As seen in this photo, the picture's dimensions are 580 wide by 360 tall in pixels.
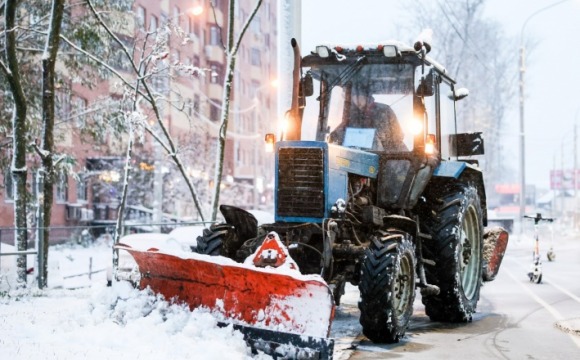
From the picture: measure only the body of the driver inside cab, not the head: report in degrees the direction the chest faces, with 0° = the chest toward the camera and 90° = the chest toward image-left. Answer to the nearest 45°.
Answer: approximately 45°

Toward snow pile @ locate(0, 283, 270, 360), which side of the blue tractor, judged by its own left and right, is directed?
front

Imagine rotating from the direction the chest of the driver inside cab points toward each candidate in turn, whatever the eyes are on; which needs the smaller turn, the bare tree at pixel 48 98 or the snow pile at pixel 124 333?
the snow pile

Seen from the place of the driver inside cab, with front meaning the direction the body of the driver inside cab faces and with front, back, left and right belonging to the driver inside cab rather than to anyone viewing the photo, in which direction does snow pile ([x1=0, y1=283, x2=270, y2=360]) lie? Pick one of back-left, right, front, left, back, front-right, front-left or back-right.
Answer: front

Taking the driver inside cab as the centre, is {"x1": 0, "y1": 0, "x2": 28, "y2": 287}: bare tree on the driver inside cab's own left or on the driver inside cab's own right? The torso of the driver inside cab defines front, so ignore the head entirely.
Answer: on the driver inside cab's own right

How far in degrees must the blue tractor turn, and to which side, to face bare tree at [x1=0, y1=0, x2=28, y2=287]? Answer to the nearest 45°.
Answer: approximately 90° to its right

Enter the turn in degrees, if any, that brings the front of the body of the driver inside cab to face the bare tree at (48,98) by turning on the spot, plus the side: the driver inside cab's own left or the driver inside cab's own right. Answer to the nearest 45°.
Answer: approximately 90° to the driver inside cab's own right

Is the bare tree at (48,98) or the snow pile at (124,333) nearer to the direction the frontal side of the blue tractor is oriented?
the snow pile

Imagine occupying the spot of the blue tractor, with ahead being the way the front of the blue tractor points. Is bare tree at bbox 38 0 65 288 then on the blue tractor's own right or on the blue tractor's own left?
on the blue tractor's own right
